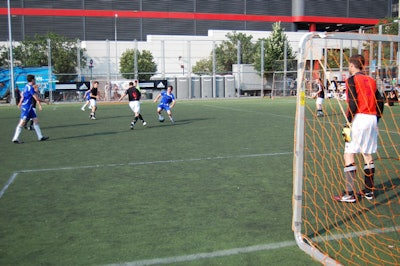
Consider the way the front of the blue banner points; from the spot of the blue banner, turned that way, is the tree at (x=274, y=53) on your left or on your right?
on your left

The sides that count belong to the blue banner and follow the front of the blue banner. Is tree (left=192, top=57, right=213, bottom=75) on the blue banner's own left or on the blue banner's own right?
on the blue banner's own left

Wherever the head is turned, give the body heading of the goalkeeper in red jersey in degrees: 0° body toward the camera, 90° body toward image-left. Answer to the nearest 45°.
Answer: approximately 135°

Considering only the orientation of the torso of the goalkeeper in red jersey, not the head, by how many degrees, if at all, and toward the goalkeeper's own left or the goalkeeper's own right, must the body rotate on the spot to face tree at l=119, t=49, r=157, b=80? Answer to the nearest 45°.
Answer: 0° — they already face it

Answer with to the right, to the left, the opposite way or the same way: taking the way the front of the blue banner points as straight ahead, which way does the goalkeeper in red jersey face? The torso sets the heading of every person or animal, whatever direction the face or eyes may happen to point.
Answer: the opposite way

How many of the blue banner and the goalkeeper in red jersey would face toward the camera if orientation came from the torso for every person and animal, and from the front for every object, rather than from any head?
1

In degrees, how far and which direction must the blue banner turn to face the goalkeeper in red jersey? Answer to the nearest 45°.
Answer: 0° — it already faces them
